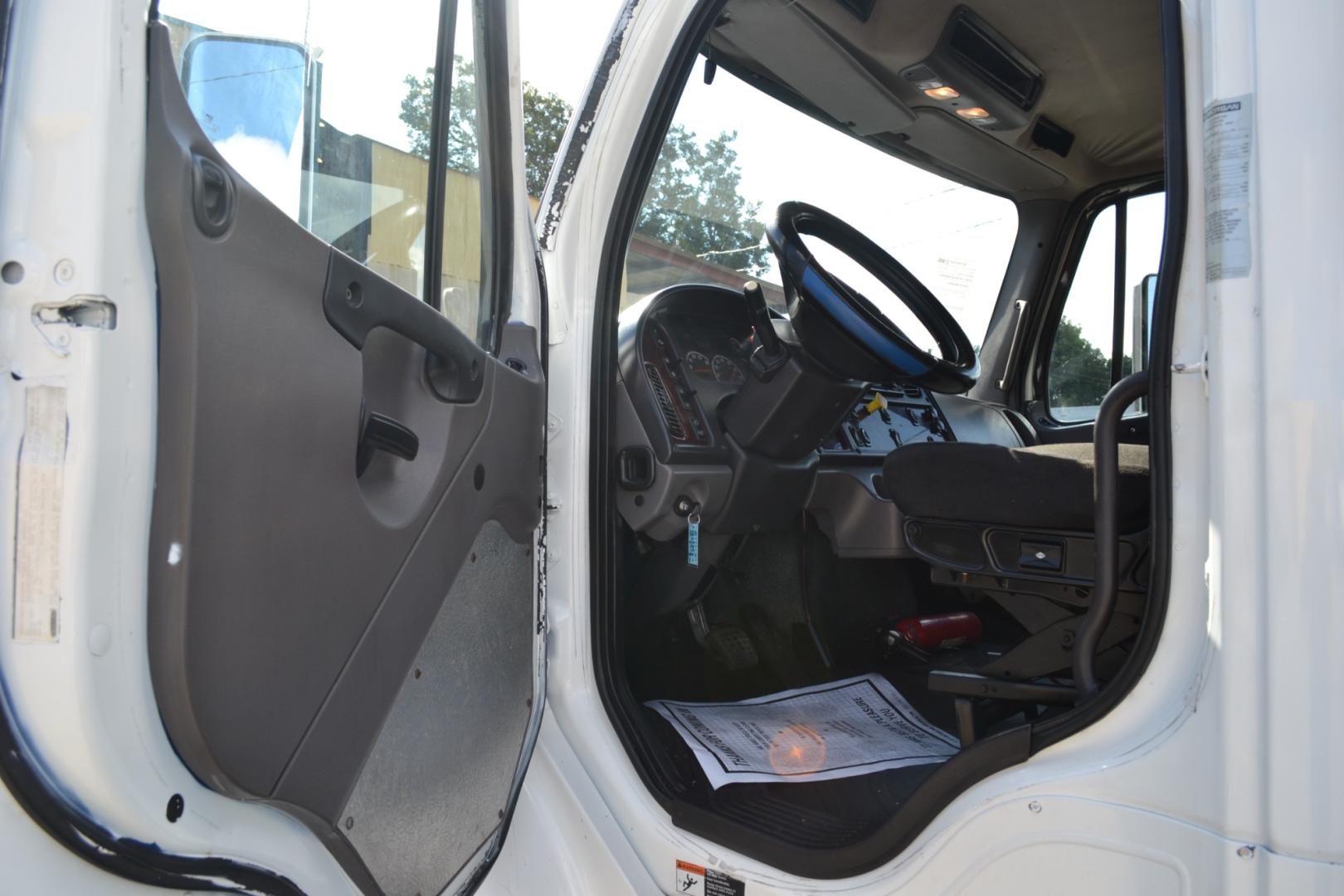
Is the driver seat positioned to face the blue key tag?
yes

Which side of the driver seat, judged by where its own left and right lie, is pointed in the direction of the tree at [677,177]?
front

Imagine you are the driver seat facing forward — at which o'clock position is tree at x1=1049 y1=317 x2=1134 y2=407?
The tree is roughly at 3 o'clock from the driver seat.

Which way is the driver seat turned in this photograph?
to the viewer's left

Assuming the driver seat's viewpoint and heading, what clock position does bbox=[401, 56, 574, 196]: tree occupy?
The tree is roughly at 2 o'clock from the driver seat.
